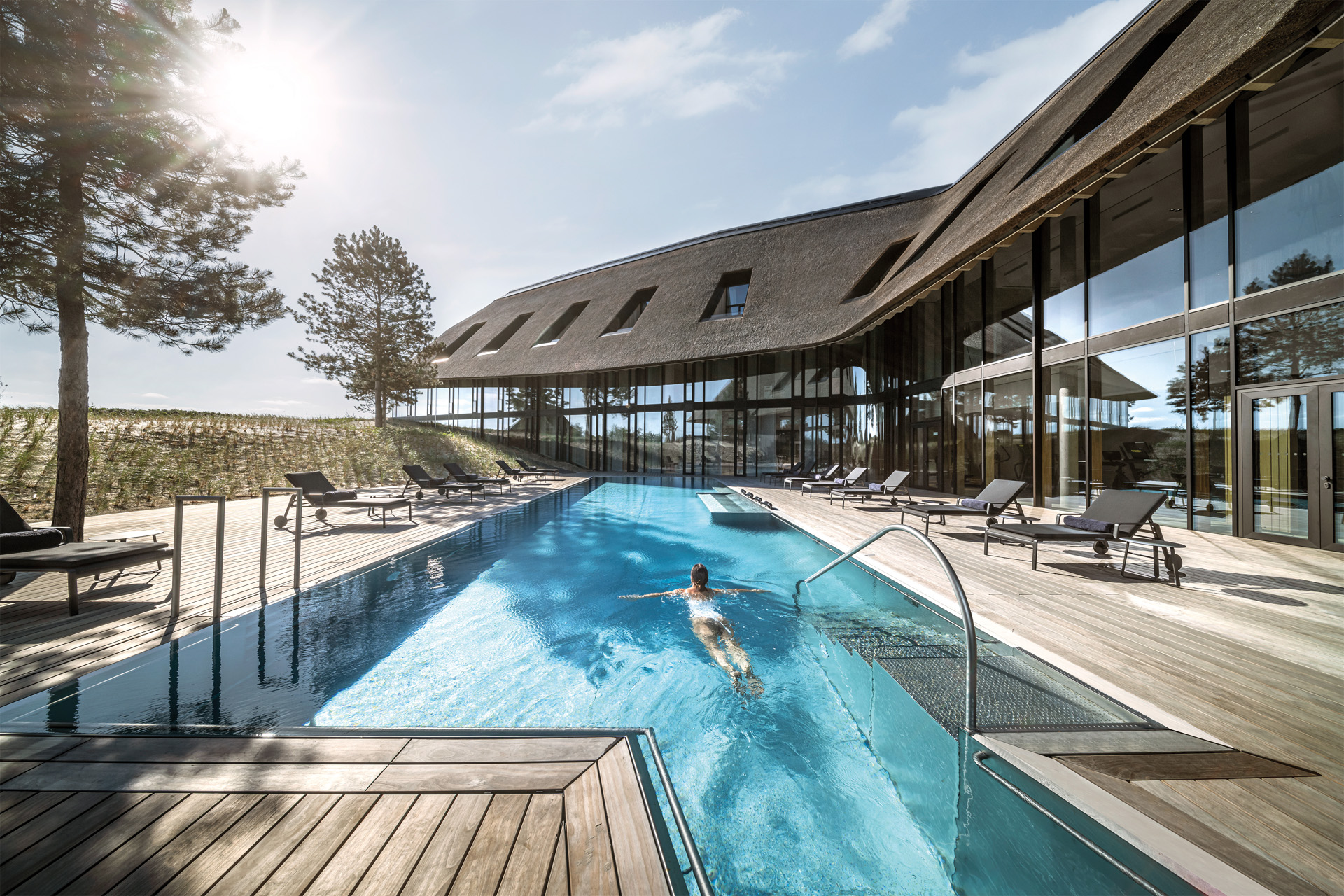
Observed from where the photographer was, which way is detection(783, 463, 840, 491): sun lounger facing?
facing to the left of the viewer

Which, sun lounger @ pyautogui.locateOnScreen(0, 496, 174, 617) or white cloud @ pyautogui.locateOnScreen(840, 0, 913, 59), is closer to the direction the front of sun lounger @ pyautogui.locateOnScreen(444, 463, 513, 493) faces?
the white cloud

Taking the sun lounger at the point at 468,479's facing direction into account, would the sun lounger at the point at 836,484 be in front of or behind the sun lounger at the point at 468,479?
in front

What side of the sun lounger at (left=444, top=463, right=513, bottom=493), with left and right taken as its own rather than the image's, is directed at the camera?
right

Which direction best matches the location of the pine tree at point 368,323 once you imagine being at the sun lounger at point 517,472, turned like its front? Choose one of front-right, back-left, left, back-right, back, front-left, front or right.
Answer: back-left

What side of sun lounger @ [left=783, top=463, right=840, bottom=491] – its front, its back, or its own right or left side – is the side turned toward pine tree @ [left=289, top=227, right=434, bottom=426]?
front

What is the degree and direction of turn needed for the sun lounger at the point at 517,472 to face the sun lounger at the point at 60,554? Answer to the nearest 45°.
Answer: approximately 90° to its right

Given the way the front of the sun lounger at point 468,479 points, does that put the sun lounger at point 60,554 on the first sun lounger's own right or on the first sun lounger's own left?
on the first sun lounger's own right

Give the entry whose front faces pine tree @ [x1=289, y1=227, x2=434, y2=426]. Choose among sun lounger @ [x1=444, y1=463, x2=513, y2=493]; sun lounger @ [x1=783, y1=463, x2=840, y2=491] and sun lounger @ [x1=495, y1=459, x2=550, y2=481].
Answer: sun lounger @ [x1=783, y1=463, x2=840, y2=491]

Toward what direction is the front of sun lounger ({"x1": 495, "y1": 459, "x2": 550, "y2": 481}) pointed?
to the viewer's right

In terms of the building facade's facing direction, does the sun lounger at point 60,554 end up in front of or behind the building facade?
in front

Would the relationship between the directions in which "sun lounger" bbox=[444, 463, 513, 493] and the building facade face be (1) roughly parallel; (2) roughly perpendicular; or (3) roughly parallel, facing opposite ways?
roughly parallel, facing opposite ways

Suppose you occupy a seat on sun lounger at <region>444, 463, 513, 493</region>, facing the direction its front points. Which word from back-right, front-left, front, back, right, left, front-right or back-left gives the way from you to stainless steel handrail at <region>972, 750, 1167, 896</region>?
right

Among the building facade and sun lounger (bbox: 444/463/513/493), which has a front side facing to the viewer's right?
the sun lounger

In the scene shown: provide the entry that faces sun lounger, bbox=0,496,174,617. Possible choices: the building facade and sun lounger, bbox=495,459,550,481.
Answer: the building facade

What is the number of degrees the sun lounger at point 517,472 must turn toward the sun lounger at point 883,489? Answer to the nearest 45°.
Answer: approximately 45° to its right

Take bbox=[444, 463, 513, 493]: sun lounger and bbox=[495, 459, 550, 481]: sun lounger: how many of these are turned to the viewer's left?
0

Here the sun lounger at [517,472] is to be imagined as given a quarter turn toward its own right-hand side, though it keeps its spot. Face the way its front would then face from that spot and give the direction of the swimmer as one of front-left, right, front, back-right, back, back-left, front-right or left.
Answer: front
